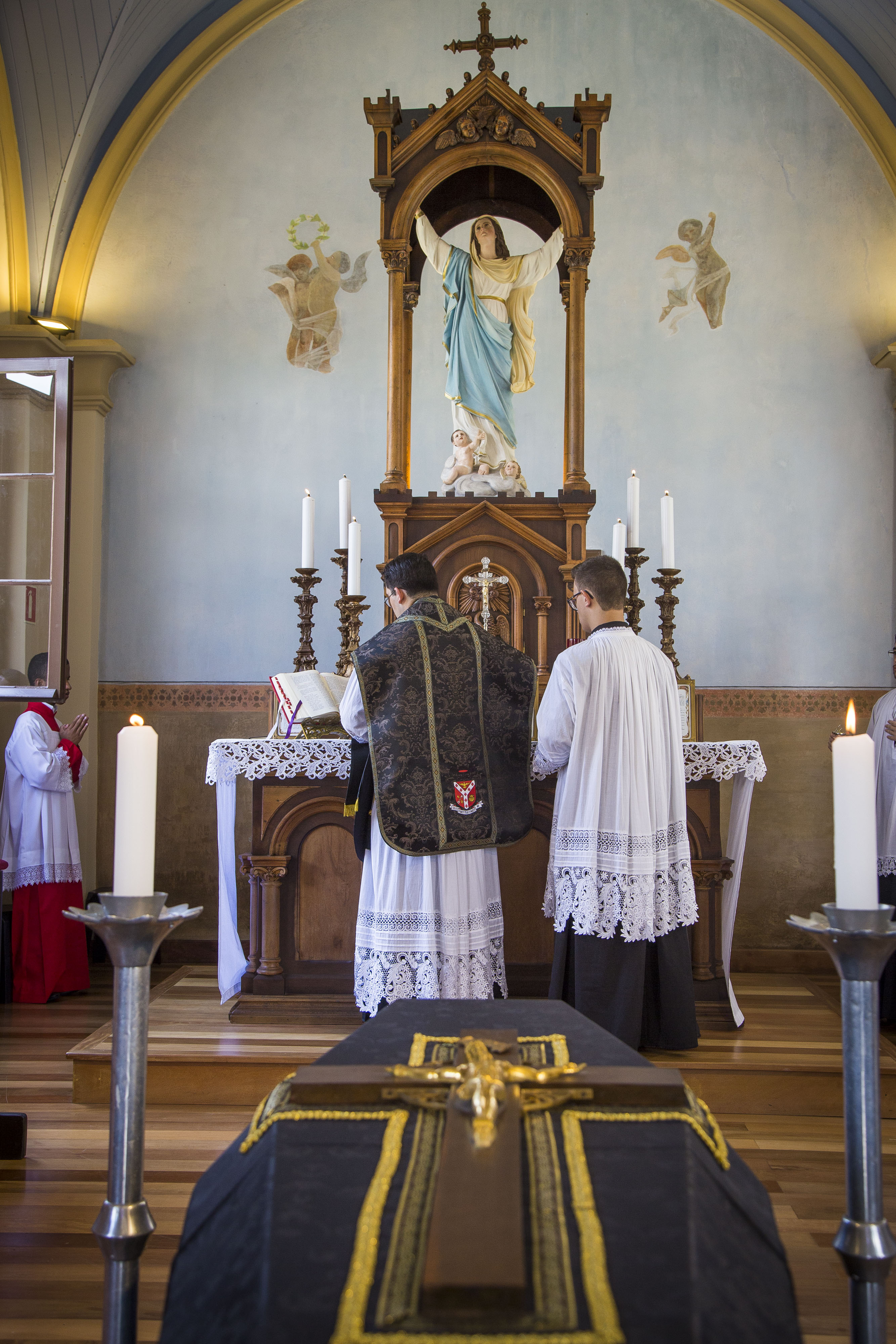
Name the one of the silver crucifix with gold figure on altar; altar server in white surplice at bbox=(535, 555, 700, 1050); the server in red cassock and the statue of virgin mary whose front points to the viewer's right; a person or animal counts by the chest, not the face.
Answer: the server in red cassock

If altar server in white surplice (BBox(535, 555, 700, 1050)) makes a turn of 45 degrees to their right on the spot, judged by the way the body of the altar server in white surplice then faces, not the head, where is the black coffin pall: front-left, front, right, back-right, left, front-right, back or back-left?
back

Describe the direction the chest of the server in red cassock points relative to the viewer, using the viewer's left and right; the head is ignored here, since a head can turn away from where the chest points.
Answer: facing to the right of the viewer

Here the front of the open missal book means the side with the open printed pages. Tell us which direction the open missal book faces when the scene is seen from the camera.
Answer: facing the viewer and to the right of the viewer

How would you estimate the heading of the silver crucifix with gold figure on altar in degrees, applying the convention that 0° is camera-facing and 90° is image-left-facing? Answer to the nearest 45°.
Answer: approximately 0°

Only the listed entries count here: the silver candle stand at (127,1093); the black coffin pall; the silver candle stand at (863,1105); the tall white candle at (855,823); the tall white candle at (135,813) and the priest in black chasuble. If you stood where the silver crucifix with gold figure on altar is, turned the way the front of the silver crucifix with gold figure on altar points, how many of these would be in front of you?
6

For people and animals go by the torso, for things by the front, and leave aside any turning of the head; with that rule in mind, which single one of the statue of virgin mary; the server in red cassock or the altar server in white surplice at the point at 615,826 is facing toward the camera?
the statue of virgin mary

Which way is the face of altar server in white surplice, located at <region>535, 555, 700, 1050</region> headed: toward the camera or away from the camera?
away from the camera

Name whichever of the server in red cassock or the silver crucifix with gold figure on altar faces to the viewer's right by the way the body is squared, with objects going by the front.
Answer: the server in red cassock

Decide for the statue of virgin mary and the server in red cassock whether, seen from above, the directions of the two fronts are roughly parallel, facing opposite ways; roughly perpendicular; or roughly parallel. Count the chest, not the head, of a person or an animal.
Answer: roughly perpendicular
